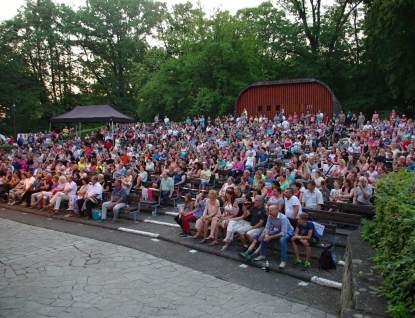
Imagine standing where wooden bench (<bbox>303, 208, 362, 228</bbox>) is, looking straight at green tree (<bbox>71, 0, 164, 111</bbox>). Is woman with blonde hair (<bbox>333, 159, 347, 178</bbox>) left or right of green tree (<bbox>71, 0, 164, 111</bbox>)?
right

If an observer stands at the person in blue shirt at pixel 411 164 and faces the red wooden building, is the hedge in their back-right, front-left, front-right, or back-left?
back-left

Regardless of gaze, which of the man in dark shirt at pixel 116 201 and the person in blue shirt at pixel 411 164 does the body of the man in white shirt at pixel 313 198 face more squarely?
the man in dark shirt

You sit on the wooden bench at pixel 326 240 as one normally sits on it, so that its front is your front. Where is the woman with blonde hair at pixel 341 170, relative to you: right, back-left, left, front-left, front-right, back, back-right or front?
back-right

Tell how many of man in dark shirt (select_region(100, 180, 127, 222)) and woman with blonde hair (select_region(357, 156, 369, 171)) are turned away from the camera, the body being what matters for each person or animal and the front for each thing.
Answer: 0

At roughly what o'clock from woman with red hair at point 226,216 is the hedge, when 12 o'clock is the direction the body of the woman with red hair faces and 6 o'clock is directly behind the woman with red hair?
The hedge is roughly at 10 o'clock from the woman with red hair.

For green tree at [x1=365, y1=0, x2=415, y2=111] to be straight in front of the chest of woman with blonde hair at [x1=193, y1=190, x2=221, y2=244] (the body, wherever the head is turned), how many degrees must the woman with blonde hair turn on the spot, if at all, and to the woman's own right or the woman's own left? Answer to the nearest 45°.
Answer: approximately 180°

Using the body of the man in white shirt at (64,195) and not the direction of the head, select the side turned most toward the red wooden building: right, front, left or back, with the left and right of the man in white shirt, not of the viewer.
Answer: back

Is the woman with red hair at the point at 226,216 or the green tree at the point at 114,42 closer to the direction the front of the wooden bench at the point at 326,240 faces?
the woman with red hair

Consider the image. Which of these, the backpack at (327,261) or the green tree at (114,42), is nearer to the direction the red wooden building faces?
the backpack

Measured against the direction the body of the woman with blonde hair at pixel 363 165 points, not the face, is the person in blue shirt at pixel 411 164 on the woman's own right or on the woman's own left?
on the woman's own left
